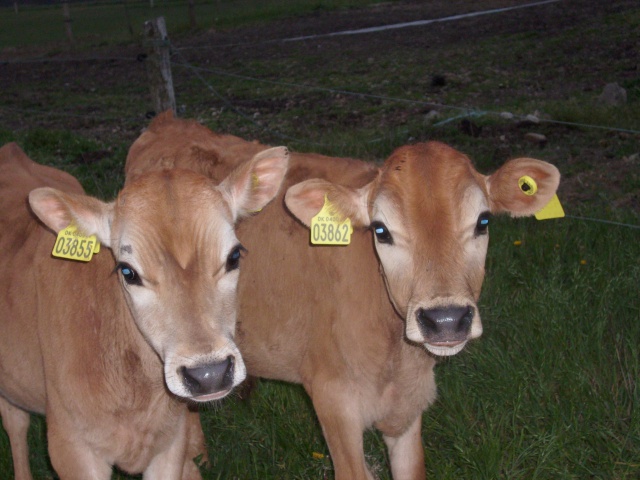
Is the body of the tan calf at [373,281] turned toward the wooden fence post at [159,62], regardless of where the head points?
no

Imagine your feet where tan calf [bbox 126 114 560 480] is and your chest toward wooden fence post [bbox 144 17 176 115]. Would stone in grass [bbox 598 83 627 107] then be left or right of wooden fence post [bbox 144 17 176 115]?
right

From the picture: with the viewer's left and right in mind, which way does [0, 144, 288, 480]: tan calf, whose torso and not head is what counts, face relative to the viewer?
facing the viewer and to the right of the viewer

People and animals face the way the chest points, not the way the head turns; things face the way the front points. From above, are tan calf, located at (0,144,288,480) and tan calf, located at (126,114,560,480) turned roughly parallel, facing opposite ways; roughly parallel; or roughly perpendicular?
roughly parallel

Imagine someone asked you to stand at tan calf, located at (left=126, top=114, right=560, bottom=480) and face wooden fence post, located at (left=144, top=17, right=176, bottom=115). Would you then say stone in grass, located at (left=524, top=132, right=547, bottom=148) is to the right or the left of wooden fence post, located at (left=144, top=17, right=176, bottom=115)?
right

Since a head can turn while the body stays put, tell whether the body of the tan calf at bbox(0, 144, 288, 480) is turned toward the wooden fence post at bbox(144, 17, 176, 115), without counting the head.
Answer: no

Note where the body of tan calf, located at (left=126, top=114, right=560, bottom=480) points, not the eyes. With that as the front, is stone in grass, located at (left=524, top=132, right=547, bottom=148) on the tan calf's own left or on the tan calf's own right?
on the tan calf's own left

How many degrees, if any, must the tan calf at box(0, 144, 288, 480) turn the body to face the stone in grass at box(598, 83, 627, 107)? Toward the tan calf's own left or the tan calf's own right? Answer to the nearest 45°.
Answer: approximately 90° to the tan calf's own left

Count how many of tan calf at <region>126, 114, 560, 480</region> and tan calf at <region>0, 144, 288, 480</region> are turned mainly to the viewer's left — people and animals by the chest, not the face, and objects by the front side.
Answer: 0

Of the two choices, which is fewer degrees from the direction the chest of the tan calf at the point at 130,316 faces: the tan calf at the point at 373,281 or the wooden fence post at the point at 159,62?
the tan calf

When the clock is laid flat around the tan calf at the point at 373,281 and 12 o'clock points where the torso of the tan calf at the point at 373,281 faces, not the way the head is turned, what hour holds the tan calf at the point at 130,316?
the tan calf at the point at 130,316 is roughly at 4 o'clock from the tan calf at the point at 373,281.

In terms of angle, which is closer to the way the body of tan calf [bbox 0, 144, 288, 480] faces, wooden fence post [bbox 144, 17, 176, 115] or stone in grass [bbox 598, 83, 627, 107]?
the stone in grass

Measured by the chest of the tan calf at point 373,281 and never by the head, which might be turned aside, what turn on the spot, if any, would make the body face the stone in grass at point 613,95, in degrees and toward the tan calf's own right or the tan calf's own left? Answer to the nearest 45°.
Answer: approximately 90° to the tan calf's own left

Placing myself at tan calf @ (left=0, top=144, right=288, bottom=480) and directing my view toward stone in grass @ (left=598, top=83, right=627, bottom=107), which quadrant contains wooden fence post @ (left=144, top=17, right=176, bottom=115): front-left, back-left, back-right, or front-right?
front-left

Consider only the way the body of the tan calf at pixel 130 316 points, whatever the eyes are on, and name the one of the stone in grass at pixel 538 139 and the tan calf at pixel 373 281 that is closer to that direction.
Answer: the tan calf

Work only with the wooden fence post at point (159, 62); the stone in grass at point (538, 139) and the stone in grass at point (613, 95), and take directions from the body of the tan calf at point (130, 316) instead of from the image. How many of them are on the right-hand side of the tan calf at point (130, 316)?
0
